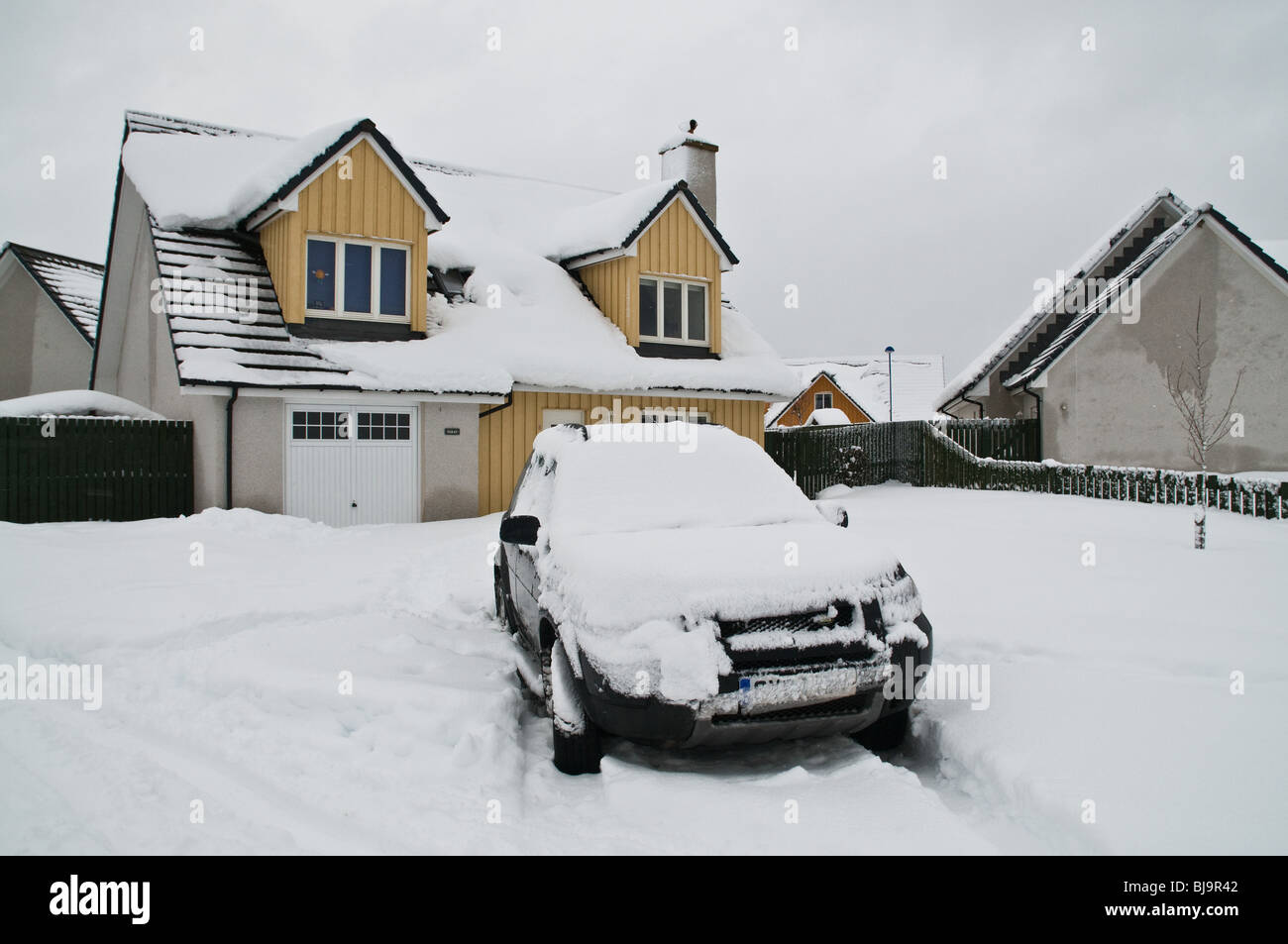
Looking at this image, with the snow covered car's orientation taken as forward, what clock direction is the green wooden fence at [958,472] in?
The green wooden fence is roughly at 8 o'clock from the snow covered car.

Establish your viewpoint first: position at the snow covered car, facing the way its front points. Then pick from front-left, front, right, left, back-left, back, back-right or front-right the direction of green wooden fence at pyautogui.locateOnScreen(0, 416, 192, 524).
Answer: back

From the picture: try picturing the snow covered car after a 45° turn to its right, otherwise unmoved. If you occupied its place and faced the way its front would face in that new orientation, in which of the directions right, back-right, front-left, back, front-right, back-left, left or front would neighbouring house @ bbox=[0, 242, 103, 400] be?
back-right

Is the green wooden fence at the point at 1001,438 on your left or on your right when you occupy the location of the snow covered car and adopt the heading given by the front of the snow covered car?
on your left

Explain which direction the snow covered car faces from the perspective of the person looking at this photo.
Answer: facing the viewer and to the right of the viewer

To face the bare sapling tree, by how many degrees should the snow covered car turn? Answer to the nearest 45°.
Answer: approximately 90° to its left

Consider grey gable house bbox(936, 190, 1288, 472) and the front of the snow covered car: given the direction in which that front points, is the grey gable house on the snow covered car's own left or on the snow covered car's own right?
on the snow covered car's own left
